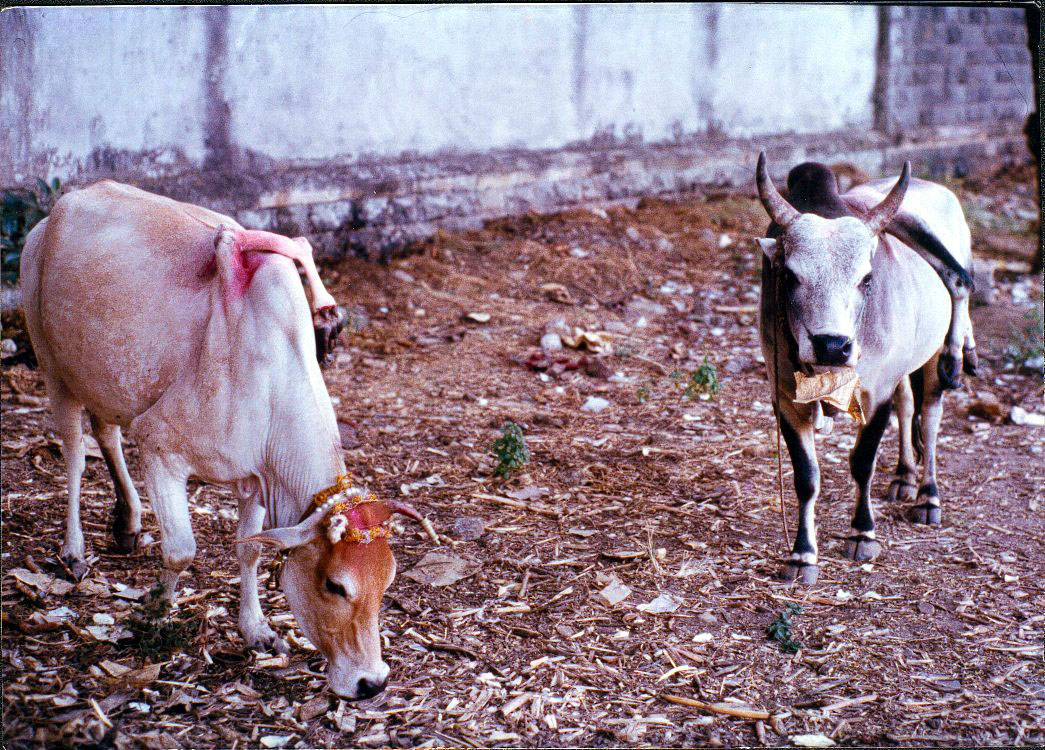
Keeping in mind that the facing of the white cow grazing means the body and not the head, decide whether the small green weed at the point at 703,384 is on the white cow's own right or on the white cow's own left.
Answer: on the white cow's own left

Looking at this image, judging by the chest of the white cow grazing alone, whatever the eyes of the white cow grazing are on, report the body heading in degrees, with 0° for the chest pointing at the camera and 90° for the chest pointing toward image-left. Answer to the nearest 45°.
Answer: approximately 315°

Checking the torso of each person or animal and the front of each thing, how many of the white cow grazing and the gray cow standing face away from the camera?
0

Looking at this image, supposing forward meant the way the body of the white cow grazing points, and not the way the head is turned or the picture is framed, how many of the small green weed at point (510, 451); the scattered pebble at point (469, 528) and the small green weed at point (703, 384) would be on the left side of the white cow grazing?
3

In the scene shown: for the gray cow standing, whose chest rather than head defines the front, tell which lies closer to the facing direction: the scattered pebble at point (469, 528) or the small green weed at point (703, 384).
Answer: the scattered pebble

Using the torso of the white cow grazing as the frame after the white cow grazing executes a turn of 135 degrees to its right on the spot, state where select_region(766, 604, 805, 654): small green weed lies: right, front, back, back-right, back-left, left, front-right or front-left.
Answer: back

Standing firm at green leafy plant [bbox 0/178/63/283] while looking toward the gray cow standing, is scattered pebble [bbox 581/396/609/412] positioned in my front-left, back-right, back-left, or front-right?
front-left

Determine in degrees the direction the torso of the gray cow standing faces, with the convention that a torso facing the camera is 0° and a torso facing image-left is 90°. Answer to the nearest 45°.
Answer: approximately 45°

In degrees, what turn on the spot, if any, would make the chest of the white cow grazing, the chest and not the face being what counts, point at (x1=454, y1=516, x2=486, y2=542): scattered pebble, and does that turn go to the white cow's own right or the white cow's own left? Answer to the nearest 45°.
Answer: approximately 90° to the white cow's own left

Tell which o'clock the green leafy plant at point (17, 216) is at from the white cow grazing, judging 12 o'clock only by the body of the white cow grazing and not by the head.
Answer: The green leafy plant is roughly at 7 o'clock from the white cow grazing.
